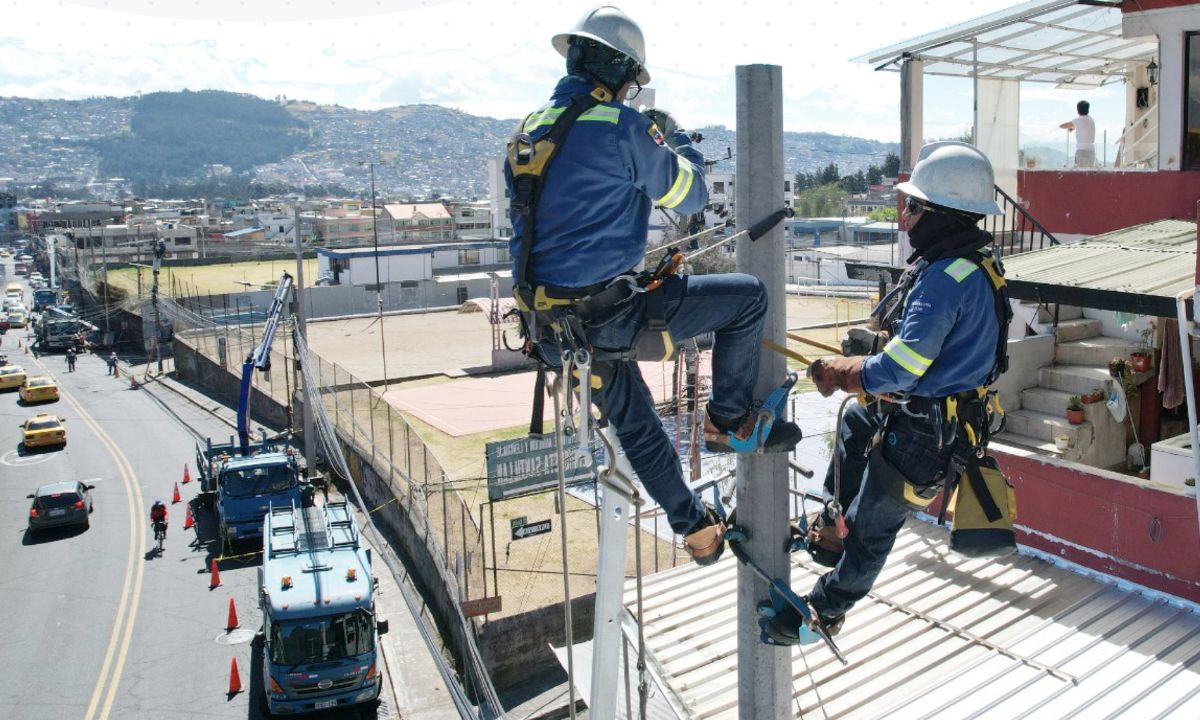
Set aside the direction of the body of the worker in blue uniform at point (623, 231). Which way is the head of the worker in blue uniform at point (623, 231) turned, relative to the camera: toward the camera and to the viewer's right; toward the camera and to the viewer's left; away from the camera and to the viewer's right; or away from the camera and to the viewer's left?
away from the camera and to the viewer's right

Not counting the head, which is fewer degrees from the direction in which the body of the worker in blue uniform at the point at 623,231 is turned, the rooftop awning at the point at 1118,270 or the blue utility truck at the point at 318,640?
the rooftop awning

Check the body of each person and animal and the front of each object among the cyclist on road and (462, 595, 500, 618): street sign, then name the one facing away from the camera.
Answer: the cyclist on road

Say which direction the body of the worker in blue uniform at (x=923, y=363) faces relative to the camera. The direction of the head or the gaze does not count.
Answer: to the viewer's left

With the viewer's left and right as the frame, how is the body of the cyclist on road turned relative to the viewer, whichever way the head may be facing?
facing away from the viewer

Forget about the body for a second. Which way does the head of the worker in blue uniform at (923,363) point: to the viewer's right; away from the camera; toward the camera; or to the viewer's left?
to the viewer's left
